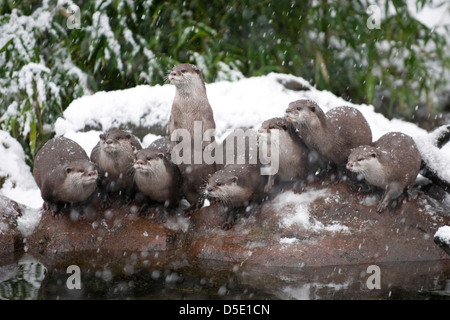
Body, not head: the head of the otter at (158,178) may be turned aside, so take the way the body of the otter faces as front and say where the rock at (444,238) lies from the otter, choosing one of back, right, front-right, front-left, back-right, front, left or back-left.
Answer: left

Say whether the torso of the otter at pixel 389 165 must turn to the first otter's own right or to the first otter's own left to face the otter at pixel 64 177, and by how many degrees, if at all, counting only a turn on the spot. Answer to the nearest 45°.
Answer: approximately 45° to the first otter's own right

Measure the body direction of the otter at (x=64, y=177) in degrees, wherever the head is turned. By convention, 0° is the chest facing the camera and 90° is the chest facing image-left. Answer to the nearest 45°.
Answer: approximately 315°

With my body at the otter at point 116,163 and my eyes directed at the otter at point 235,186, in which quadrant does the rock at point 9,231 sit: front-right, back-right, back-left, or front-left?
back-right

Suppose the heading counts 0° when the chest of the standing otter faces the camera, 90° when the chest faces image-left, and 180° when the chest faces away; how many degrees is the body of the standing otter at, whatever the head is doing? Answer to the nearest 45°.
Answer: approximately 45°

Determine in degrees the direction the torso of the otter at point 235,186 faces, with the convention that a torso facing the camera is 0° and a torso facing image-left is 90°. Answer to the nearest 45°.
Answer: approximately 45°

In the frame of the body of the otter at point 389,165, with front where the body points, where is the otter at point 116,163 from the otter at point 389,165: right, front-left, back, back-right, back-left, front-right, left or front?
front-right
